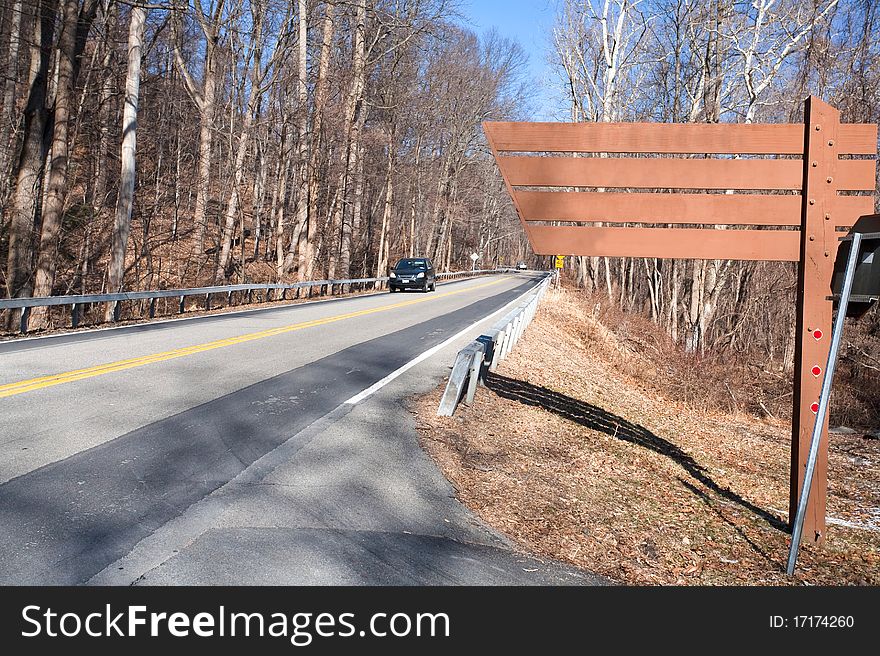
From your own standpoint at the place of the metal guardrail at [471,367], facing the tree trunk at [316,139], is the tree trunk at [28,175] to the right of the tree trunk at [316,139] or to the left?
left

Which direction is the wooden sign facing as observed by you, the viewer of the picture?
facing away from the viewer

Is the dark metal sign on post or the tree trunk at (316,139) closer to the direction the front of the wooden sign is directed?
the tree trunk

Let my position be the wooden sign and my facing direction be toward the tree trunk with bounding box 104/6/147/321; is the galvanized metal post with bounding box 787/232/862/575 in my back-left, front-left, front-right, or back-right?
back-right

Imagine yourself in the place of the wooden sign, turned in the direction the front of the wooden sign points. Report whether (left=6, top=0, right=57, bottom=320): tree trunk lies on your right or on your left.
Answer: on your left

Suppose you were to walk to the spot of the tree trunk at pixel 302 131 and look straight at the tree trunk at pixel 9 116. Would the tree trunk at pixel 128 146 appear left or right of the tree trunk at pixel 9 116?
left

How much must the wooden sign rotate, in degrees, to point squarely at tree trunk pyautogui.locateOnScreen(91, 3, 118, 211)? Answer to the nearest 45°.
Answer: approximately 45° to its left

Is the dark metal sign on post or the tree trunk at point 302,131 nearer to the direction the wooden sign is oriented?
the tree trunk
